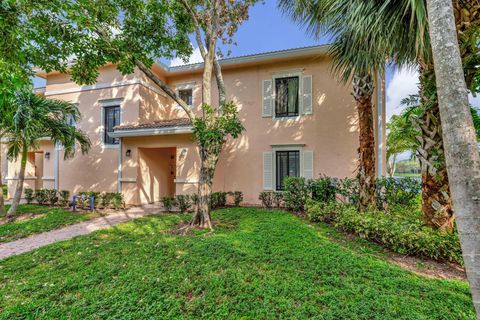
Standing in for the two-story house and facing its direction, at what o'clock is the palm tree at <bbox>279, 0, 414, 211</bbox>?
The palm tree is roughly at 11 o'clock from the two-story house.

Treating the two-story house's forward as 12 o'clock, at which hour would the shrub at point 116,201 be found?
The shrub is roughly at 3 o'clock from the two-story house.

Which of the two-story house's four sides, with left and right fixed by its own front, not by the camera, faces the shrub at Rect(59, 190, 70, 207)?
right

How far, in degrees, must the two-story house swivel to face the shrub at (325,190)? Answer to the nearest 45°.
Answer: approximately 45° to its left

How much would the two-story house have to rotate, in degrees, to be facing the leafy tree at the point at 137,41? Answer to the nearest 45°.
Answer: approximately 45° to its right

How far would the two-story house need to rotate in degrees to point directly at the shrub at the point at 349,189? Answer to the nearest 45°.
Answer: approximately 45° to its left

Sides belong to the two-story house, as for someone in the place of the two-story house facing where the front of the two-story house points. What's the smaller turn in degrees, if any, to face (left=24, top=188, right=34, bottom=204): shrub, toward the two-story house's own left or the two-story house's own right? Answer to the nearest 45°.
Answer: approximately 90° to the two-story house's own right

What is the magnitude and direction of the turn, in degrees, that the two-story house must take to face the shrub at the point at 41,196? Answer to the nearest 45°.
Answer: approximately 90° to its right

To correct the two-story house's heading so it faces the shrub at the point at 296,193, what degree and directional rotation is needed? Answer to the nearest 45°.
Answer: approximately 45° to its left

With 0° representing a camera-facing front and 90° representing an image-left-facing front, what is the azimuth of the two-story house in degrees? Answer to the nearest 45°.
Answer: approximately 0°
